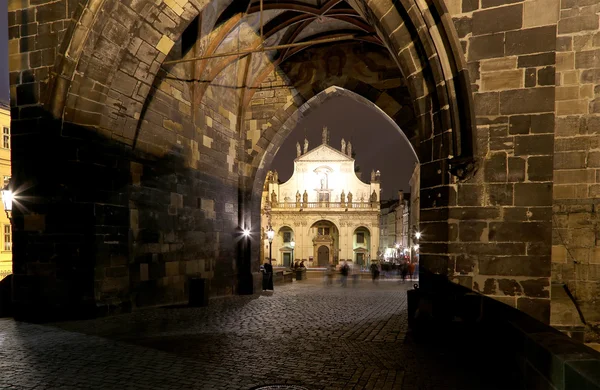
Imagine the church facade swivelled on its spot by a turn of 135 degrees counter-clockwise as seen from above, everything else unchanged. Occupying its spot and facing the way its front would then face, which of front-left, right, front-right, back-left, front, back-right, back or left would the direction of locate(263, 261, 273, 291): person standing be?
back-right

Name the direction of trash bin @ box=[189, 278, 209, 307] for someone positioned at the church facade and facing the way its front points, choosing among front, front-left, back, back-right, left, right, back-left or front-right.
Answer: front

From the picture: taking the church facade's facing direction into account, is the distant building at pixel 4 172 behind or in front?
in front

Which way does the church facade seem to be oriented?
toward the camera
